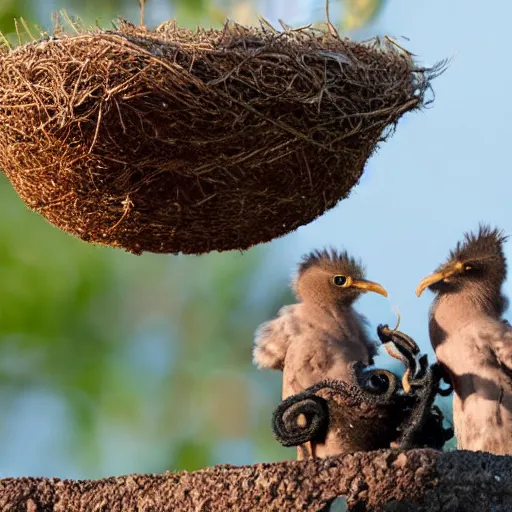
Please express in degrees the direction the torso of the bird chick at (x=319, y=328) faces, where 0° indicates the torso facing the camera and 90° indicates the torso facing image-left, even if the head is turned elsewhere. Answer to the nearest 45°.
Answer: approximately 315°
